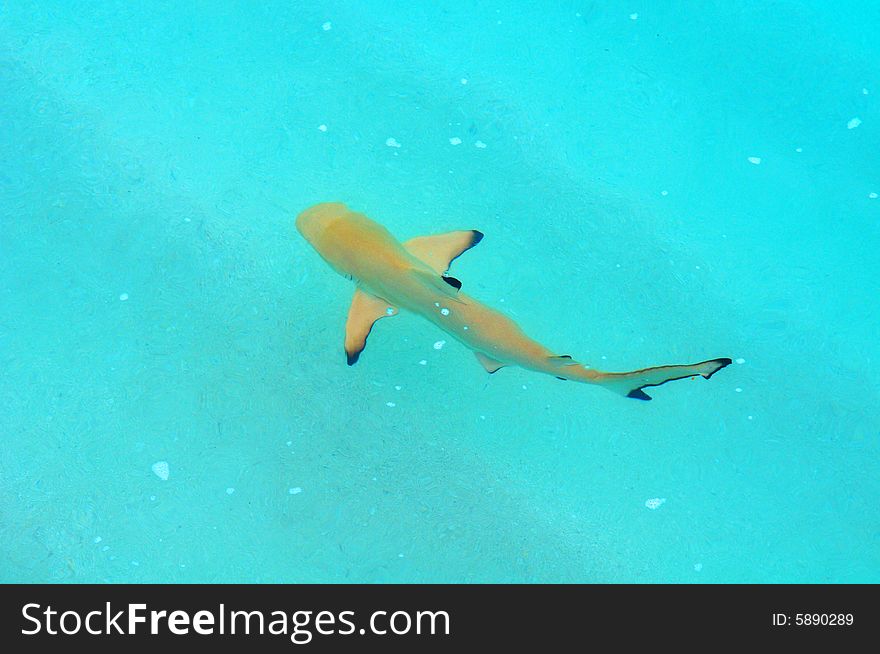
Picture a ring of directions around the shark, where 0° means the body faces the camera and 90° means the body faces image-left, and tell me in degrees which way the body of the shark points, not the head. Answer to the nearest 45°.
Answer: approximately 135°
